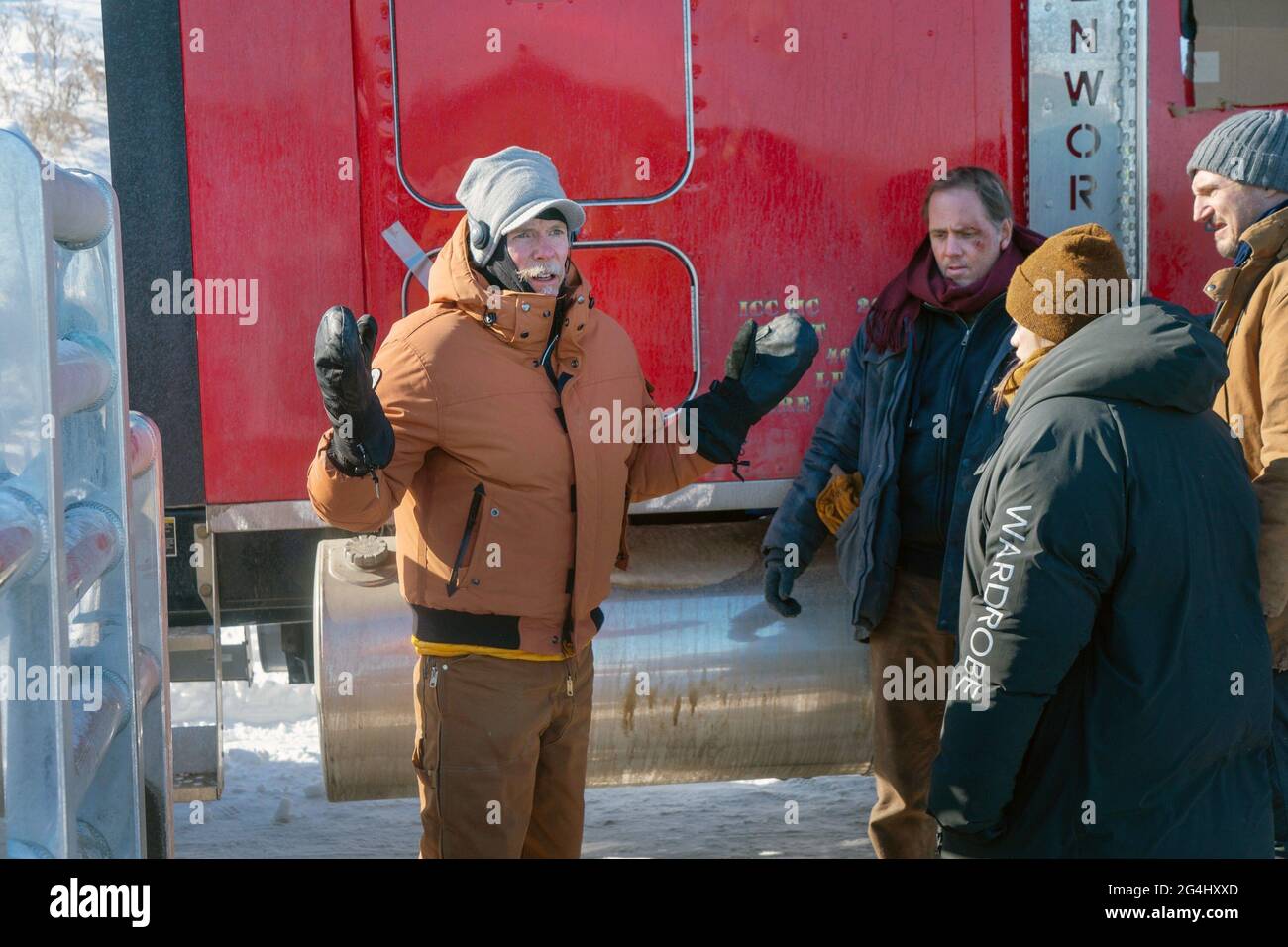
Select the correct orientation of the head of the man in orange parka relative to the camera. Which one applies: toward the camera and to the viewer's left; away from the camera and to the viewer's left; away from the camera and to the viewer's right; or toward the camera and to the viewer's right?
toward the camera and to the viewer's right

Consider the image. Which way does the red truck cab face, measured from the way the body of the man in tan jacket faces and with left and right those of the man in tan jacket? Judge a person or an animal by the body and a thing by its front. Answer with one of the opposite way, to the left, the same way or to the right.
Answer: the opposite way

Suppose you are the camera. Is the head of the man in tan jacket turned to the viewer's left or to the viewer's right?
to the viewer's left

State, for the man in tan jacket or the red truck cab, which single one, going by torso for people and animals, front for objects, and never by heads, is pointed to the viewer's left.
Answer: the man in tan jacket

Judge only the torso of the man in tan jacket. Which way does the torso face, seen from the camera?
to the viewer's left

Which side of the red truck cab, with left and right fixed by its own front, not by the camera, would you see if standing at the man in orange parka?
right

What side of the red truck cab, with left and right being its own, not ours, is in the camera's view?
right
